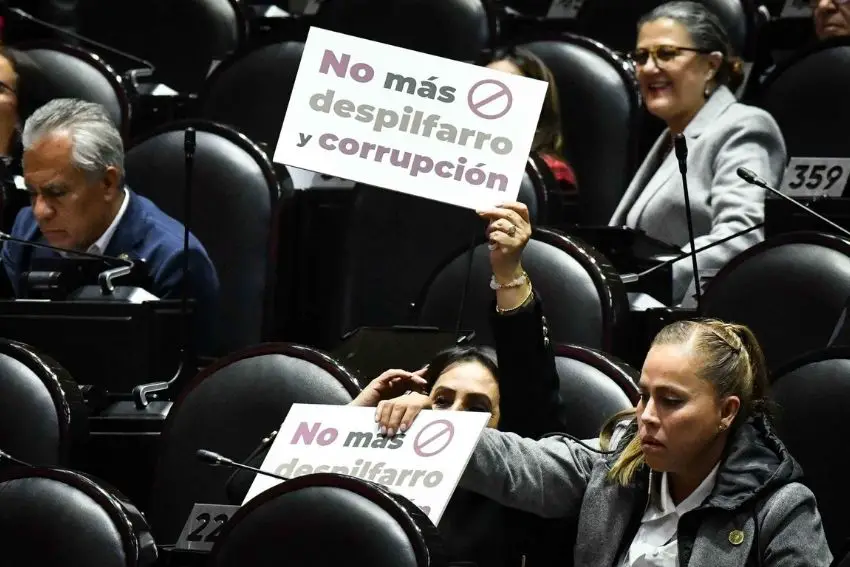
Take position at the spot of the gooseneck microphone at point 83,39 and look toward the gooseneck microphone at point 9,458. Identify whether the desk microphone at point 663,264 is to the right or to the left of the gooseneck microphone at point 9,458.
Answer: left

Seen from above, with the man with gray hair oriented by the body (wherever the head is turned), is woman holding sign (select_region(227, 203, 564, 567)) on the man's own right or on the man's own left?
on the man's own left

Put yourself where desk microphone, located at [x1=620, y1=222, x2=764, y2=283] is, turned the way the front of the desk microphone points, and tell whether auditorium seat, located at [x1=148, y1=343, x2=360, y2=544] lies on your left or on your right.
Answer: on your left

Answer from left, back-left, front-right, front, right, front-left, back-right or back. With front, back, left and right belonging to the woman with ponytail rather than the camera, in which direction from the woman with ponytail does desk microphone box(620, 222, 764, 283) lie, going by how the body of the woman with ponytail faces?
back-right

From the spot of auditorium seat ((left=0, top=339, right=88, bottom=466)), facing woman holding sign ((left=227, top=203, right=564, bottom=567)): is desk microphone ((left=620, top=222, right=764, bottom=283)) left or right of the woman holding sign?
left

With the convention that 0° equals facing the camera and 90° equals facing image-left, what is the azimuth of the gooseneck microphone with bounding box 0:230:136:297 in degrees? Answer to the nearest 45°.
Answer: approximately 90°

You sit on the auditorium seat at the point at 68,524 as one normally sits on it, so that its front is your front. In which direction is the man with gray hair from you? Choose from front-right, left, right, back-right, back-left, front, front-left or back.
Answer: back-right

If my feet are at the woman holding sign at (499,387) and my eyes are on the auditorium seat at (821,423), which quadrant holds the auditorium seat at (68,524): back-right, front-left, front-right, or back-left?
back-right
